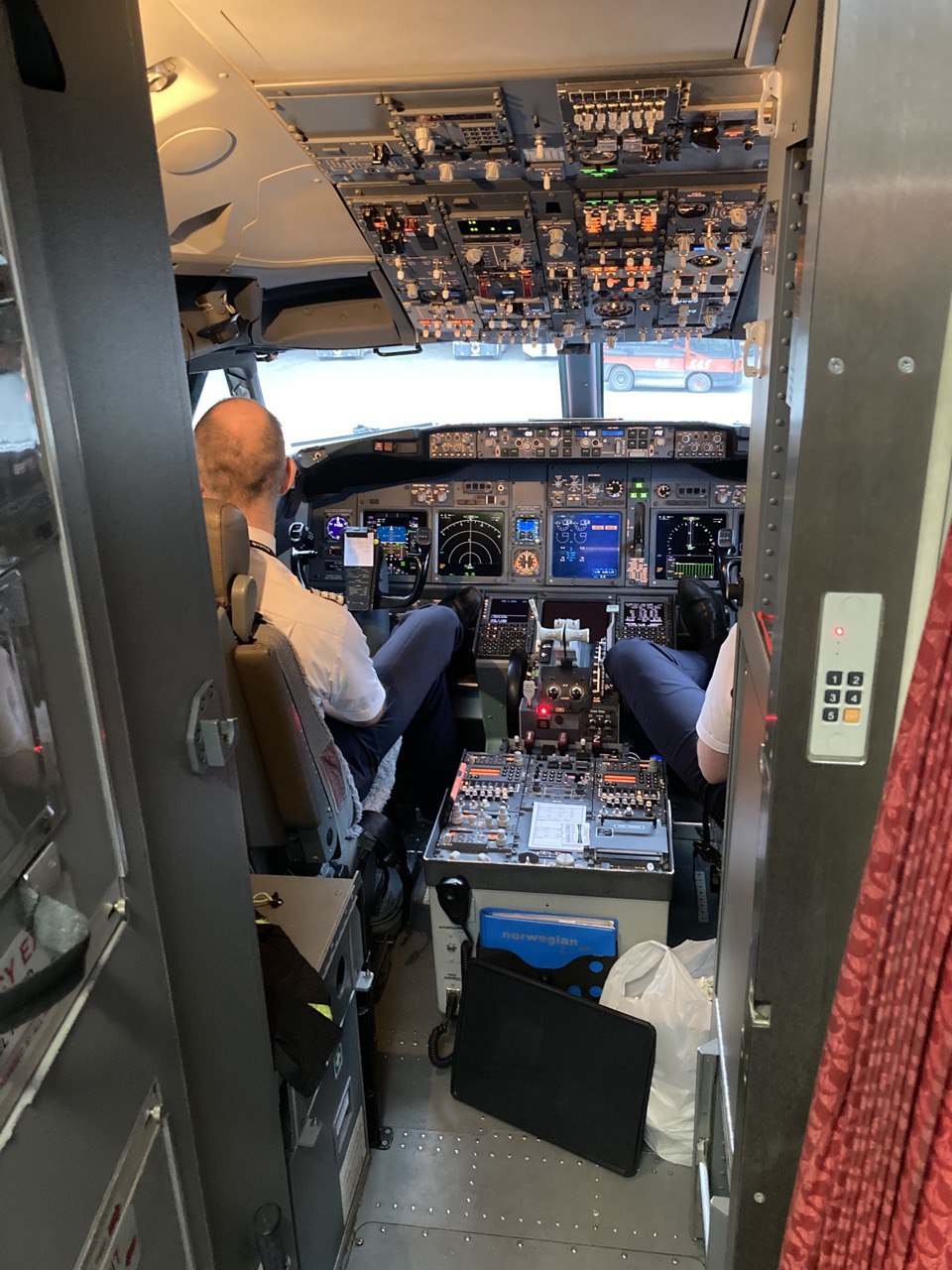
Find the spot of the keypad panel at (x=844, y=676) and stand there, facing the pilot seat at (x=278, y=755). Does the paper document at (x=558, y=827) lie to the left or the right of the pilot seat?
right

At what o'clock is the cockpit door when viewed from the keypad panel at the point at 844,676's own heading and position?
The cockpit door is roughly at 2 o'clock from the keypad panel.

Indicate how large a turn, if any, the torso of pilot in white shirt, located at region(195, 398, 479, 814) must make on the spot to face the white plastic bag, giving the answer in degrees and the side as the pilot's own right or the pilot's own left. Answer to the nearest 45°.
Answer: approximately 90° to the pilot's own right

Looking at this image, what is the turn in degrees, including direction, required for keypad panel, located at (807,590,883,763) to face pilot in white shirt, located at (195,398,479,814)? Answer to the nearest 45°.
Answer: approximately 135° to its right

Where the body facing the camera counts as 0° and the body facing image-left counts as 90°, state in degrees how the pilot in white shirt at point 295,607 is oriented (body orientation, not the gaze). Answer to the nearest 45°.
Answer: approximately 225°

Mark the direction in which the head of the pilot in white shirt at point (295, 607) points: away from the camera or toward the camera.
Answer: away from the camera

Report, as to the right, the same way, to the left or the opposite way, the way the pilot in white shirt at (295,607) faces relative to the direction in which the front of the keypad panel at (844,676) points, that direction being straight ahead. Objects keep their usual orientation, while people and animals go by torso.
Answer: the opposite way

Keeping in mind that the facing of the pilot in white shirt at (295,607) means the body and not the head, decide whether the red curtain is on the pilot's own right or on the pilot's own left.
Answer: on the pilot's own right

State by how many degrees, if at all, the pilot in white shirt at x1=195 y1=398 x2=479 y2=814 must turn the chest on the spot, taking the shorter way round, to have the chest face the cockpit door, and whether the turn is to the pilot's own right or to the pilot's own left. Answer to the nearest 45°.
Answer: approximately 135° to the pilot's own right

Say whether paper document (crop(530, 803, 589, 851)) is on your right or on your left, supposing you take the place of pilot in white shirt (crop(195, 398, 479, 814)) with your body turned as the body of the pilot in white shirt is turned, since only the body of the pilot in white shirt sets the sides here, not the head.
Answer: on your right

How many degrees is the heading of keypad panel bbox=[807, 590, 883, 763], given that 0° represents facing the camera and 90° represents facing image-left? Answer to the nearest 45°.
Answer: approximately 0°
